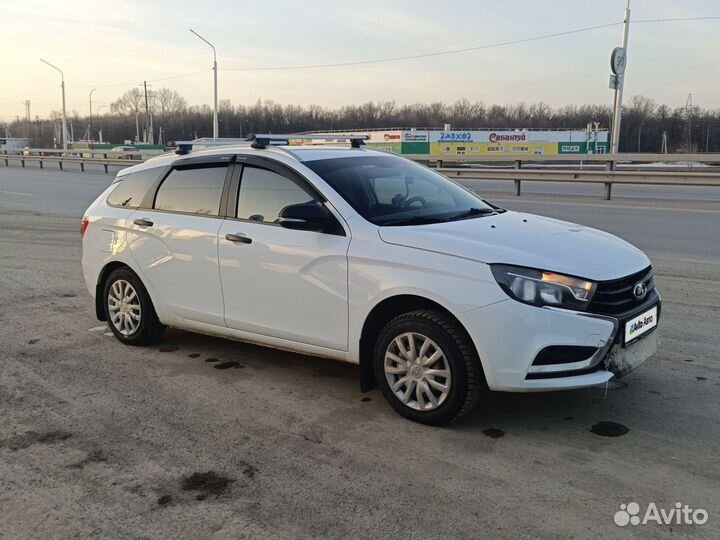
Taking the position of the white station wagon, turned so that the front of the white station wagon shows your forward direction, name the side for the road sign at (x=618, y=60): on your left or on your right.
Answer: on your left

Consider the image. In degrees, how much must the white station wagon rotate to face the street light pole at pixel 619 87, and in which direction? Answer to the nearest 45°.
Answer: approximately 135° to its left

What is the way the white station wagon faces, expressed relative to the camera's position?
facing the viewer and to the right of the viewer

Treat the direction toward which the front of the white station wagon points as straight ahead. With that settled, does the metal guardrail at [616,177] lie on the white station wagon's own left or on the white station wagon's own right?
on the white station wagon's own left
